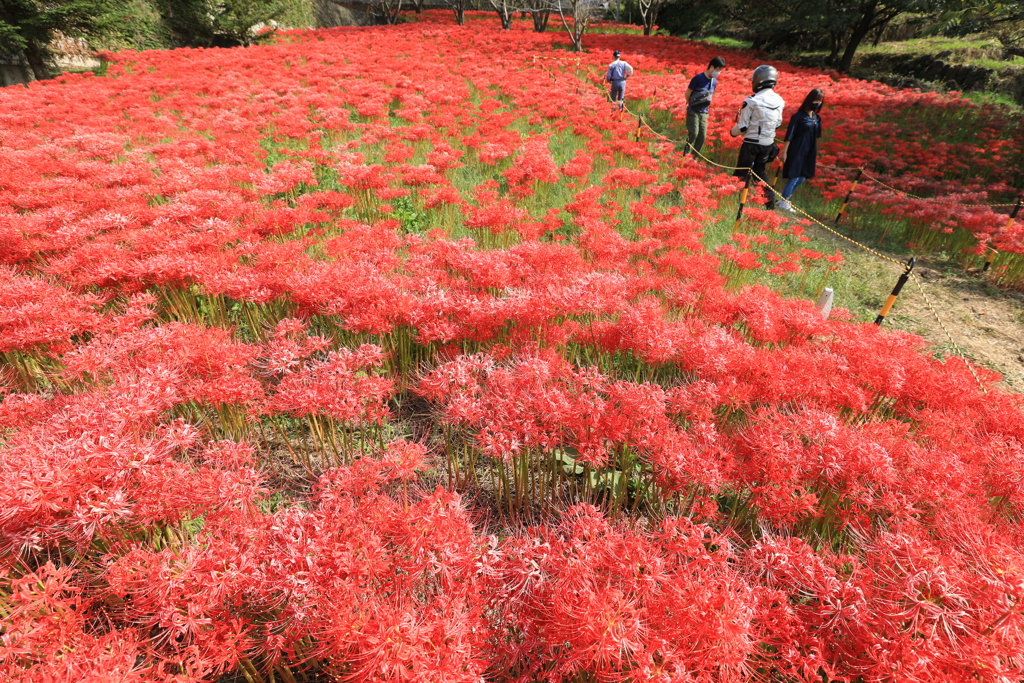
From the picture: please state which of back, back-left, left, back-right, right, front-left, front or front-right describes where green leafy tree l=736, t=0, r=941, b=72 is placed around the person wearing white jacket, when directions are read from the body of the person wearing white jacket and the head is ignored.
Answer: front-right

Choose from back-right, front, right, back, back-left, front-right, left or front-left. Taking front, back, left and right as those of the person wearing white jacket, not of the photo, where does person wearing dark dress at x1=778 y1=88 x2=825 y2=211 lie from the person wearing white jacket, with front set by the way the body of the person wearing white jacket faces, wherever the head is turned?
right

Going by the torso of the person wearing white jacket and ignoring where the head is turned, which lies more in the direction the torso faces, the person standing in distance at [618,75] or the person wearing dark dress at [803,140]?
the person standing in distance

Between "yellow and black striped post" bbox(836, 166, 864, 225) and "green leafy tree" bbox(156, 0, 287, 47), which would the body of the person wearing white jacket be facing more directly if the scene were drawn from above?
the green leafy tree

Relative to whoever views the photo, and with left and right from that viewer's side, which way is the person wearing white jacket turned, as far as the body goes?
facing away from the viewer and to the left of the viewer

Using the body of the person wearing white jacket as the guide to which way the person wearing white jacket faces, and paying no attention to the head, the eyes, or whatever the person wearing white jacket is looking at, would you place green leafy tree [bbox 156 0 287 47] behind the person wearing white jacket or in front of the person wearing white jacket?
in front

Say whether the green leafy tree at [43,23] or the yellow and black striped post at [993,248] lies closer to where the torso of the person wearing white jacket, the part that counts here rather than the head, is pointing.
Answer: the green leafy tree

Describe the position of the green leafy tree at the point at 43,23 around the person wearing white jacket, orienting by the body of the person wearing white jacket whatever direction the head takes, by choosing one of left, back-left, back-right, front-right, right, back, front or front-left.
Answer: front-left

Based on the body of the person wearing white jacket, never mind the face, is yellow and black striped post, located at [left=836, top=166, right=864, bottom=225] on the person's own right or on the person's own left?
on the person's own right

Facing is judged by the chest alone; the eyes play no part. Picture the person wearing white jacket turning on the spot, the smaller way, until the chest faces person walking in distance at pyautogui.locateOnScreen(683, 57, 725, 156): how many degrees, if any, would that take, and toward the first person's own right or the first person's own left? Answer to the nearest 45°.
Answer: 0° — they already face them

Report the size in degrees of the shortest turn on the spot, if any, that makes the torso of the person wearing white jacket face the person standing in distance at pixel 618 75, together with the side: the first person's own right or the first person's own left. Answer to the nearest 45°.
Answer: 0° — they already face them

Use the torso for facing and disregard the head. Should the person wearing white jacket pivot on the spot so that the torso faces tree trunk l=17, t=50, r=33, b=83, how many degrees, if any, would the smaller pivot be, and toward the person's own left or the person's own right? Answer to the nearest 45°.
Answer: approximately 45° to the person's own left
